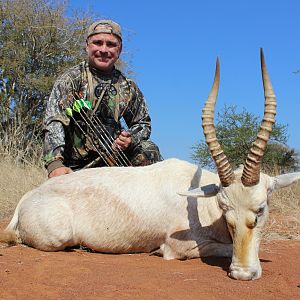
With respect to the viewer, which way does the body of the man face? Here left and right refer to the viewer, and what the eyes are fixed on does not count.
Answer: facing the viewer

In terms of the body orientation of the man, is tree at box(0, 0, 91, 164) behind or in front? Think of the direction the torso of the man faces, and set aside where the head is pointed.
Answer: behind

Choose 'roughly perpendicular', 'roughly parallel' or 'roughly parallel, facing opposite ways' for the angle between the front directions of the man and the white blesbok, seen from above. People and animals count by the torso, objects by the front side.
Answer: roughly perpendicular

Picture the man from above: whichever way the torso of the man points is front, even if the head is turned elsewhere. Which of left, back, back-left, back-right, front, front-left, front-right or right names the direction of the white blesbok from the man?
front

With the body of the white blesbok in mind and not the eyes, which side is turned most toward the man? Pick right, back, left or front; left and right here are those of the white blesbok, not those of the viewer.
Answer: left

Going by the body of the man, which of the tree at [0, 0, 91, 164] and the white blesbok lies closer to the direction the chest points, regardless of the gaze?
the white blesbok

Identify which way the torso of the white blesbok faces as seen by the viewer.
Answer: to the viewer's right

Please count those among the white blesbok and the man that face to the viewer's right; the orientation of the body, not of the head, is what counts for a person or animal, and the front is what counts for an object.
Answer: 1

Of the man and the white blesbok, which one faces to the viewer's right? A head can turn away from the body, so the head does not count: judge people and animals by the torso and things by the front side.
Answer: the white blesbok
